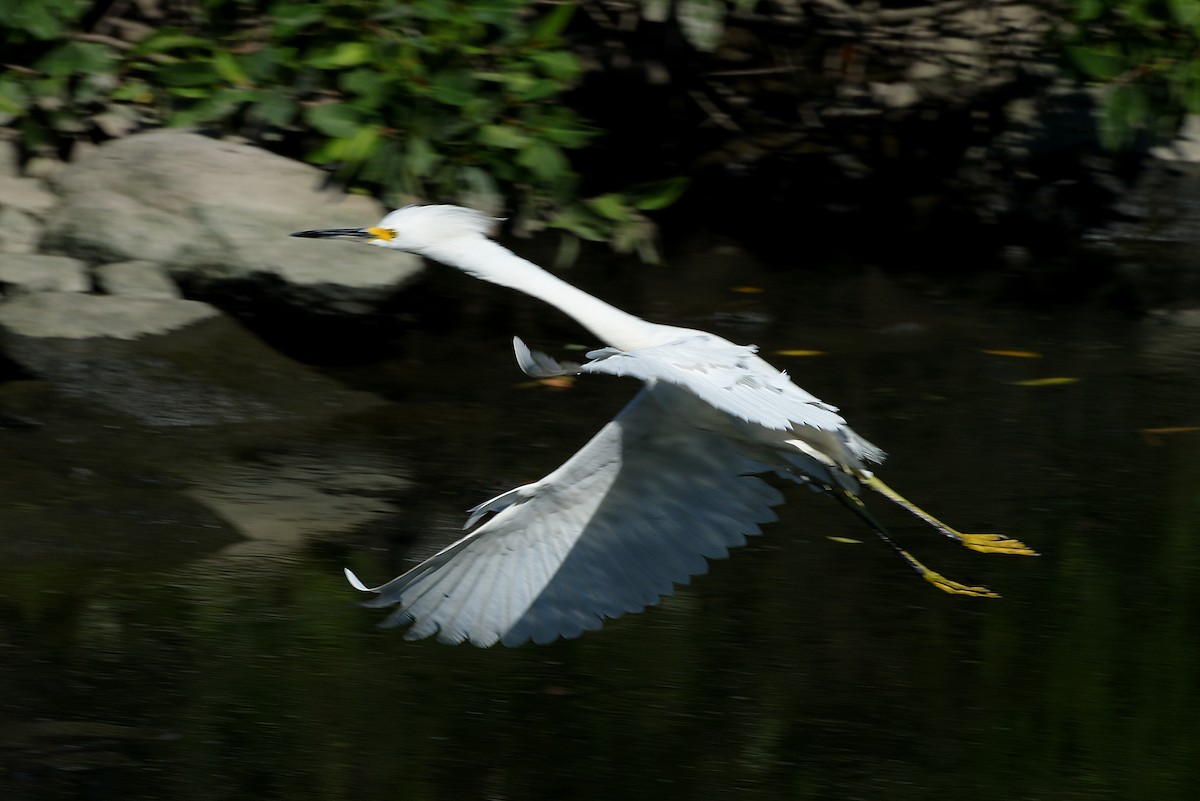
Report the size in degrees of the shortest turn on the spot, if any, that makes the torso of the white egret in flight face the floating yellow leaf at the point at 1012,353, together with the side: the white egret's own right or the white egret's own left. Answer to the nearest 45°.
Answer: approximately 135° to the white egret's own right

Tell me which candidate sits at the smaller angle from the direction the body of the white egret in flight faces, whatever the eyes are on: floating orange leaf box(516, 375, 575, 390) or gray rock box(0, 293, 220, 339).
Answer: the gray rock

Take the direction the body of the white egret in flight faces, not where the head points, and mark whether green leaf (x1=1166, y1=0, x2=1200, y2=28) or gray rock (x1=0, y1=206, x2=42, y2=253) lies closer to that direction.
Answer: the gray rock

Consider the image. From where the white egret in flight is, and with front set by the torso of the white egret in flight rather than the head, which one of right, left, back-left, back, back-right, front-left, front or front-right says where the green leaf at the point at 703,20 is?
right

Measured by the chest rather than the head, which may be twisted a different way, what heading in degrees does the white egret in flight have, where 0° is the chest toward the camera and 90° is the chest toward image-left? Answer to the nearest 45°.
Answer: approximately 90°

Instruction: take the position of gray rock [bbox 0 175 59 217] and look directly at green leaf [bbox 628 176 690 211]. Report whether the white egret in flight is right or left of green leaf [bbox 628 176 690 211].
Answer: right

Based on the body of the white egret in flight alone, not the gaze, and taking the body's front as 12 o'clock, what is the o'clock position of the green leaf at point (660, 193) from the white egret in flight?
The green leaf is roughly at 3 o'clock from the white egret in flight.

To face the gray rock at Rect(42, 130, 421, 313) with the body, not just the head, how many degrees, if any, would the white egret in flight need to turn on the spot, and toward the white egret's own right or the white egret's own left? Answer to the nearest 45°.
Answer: approximately 45° to the white egret's own right

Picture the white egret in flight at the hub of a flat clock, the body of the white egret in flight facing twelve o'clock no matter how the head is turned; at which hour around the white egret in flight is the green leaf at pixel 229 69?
The green leaf is roughly at 2 o'clock from the white egret in flight.

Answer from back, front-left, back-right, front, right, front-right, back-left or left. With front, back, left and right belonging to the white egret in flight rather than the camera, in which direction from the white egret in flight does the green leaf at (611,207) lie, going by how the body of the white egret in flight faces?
right

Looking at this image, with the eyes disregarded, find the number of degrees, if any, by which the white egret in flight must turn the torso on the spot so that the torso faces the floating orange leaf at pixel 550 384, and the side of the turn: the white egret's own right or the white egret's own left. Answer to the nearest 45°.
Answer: approximately 90° to the white egret's own right

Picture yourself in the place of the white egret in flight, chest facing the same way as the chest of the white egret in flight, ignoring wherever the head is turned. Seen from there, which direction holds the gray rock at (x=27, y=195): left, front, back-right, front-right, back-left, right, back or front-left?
front-right
